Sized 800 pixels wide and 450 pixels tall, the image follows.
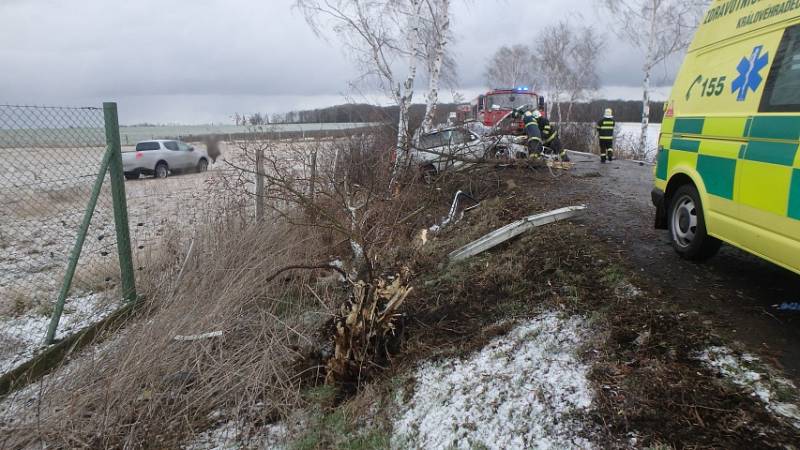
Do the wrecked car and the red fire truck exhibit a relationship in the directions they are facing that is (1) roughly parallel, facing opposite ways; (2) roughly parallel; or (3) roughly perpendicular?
roughly perpendicular

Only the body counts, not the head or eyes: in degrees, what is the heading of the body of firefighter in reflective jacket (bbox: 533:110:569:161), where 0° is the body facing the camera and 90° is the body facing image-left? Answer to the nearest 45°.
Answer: approximately 90°

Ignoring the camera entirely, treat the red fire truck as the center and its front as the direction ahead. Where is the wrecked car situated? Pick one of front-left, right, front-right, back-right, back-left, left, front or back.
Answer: front-right

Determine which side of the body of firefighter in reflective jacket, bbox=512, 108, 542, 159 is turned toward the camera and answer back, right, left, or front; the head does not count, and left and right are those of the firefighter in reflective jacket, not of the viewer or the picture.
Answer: left
